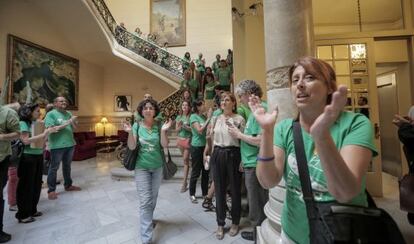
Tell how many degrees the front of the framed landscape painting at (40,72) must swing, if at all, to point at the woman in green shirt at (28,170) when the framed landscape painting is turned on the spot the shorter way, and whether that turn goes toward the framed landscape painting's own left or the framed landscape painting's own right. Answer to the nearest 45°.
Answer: approximately 45° to the framed landscape painting's own right

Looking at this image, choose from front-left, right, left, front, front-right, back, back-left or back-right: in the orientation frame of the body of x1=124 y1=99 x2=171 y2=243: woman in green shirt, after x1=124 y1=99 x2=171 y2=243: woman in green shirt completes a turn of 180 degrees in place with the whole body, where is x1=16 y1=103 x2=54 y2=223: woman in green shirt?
front-left

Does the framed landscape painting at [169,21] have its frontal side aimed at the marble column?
yes

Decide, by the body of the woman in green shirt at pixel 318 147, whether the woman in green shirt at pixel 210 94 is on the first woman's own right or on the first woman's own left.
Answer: on the first woman's own right

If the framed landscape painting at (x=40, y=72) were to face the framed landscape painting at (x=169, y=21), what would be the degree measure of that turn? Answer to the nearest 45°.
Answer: approximately 45° to its left

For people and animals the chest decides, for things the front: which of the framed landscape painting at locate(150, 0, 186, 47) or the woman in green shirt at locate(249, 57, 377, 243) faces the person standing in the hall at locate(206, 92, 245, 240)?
the framed landscape painting

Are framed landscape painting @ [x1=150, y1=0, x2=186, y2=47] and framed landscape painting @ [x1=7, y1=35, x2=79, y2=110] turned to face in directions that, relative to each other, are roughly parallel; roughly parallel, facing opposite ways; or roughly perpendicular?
roughly perpendicular

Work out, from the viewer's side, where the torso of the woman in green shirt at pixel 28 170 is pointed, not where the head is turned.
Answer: to the viewer's right

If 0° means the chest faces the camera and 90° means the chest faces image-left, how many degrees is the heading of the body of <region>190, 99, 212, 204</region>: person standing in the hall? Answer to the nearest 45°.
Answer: approximately 315°

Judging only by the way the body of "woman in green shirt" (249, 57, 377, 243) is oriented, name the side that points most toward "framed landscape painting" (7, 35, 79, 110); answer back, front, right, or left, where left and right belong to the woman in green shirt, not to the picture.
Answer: right

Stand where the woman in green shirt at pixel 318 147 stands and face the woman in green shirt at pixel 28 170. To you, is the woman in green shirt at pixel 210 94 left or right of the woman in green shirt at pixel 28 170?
right
